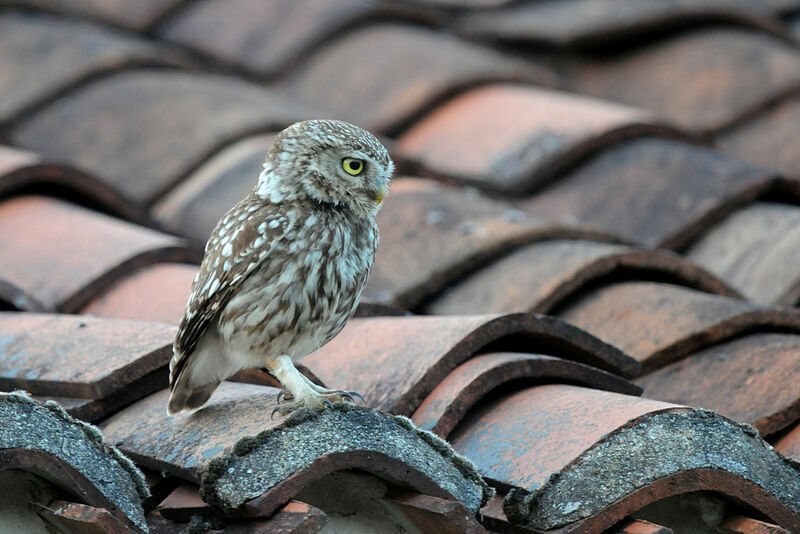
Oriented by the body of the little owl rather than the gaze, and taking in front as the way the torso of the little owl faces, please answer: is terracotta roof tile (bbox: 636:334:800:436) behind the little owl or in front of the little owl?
in front

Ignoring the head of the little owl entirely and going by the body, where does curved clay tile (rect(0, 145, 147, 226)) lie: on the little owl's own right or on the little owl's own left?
on the little owl's own left

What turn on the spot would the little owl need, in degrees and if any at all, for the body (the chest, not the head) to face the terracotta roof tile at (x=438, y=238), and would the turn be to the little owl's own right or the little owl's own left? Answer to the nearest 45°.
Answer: approximately 45° to the little owl's own left

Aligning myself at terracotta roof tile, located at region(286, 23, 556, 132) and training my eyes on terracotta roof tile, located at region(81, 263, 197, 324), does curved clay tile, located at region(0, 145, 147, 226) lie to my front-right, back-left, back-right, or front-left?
front-right

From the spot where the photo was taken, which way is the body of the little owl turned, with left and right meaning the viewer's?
facing to the right of the viewer

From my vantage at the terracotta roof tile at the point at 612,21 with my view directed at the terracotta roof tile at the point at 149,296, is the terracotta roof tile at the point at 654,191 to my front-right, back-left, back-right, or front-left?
front-left

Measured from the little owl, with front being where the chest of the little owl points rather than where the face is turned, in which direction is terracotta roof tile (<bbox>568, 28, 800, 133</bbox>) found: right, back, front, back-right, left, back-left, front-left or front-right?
front-left
